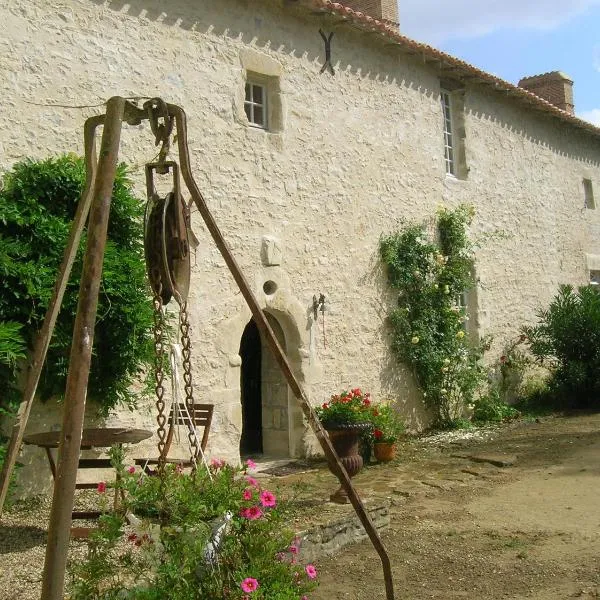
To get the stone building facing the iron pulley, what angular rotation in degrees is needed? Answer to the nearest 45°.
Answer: approximately 45° to its right

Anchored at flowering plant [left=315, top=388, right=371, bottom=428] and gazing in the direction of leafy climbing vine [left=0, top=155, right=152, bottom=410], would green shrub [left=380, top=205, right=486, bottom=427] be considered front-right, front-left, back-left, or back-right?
back-right

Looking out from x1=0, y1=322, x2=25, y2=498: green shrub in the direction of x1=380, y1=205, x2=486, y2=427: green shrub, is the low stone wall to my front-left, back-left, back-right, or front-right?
front-right

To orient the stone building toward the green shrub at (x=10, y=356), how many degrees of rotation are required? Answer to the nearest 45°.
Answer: approximately 90° to its right

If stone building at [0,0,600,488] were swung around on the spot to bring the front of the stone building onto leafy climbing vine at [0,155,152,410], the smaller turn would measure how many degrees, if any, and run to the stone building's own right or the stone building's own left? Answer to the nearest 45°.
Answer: approximately 90° to the stone building's own right

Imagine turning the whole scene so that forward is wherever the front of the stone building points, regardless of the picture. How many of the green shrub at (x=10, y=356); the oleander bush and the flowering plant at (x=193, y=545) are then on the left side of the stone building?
1

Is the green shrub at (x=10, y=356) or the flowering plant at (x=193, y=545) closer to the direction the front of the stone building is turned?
the flowering plant

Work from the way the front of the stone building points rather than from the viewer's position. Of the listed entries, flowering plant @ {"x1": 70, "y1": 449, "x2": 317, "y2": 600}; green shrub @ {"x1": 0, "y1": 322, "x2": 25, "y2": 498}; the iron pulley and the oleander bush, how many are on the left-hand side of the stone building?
1

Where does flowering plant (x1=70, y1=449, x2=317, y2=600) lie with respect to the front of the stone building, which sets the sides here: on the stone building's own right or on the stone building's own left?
on the stone building's own right
